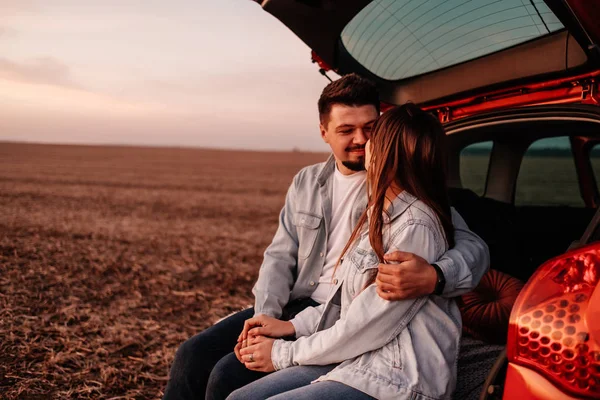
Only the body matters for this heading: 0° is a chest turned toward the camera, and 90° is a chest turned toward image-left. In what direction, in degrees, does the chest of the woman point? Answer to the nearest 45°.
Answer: approximately 90°

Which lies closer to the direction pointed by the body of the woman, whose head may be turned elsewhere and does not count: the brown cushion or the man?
the man

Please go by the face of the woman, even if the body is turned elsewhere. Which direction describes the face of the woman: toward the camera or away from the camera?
away from the camera

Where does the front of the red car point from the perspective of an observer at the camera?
facing away from the viewer and to the right of the viewer

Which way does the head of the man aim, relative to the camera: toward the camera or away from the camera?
toward the camera

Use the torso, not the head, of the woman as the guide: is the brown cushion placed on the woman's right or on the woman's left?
on the woman's right
